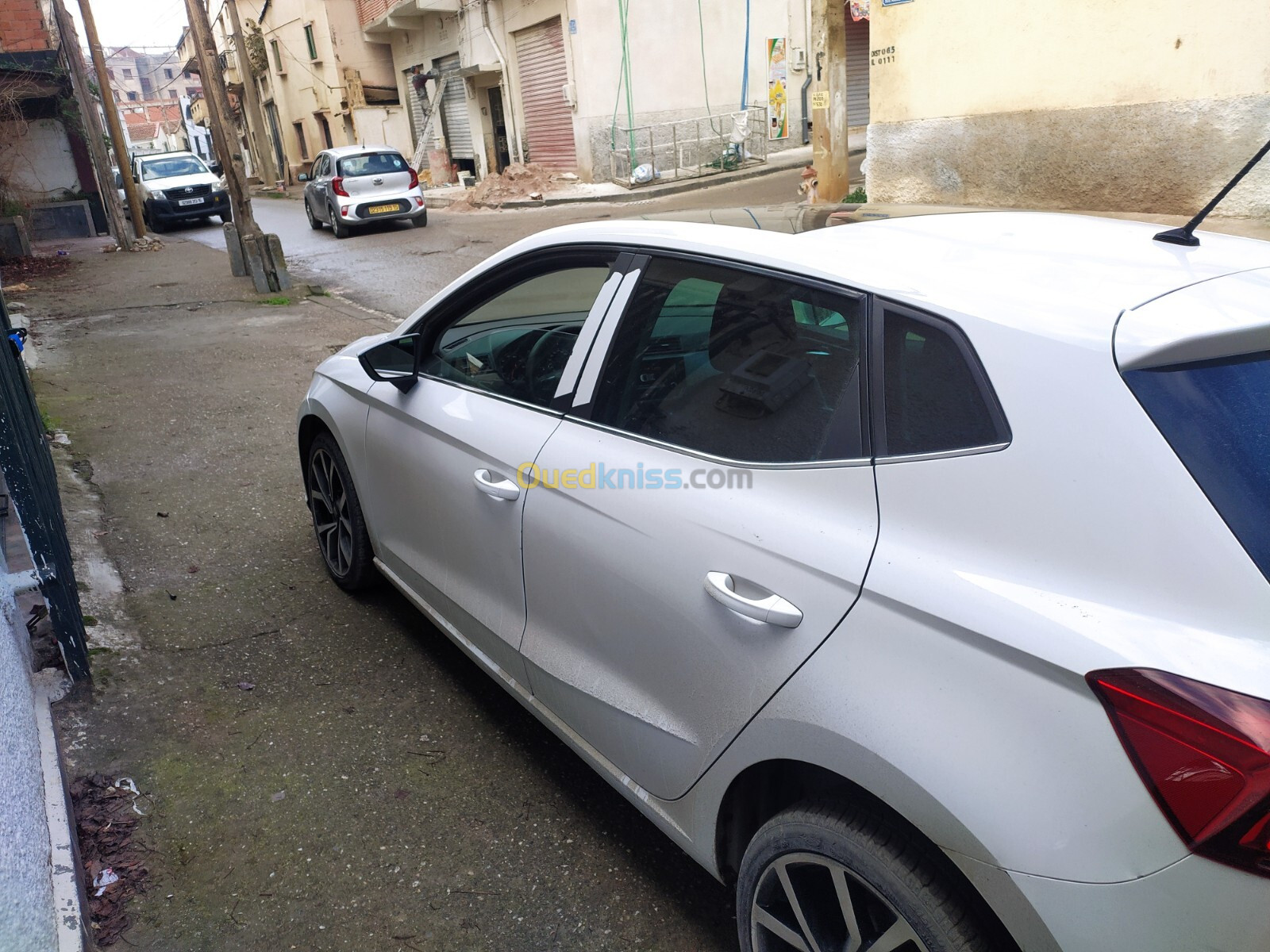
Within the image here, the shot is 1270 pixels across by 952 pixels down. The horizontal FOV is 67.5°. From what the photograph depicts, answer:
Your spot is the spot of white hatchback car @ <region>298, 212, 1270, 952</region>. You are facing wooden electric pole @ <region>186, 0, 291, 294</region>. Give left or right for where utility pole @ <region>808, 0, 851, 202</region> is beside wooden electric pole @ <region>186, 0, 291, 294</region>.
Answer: right

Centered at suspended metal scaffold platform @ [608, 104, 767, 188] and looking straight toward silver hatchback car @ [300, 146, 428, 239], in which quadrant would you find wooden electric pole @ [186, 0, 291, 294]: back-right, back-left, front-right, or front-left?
front-left

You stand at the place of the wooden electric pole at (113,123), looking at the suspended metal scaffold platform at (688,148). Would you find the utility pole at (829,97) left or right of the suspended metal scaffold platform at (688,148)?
right

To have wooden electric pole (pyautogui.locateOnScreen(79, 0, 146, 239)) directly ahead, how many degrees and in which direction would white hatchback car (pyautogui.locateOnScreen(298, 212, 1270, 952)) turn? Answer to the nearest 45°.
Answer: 0° — it already faces it

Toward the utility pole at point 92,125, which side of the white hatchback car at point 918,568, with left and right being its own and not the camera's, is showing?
front

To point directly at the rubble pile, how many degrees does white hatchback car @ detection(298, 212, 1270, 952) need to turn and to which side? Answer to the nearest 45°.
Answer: approximately 45° to its right

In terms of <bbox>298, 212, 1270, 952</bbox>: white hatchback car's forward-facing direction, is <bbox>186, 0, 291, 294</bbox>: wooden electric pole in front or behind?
in front

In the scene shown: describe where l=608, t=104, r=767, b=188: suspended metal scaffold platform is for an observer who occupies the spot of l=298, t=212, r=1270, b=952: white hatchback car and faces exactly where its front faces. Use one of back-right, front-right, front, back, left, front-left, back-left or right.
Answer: front-right

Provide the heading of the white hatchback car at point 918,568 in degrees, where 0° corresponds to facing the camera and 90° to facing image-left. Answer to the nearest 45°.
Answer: approximately 135°

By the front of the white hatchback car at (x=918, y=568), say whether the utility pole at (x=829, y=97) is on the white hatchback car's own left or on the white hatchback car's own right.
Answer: on the white hatchback car's own right

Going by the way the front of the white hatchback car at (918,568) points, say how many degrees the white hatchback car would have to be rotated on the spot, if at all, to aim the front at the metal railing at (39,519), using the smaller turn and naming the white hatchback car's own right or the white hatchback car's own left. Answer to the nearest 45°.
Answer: approximately 45° to the white hatchback car's own left

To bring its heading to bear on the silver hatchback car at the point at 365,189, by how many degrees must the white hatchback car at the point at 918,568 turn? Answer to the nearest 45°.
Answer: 0° — it already faces it

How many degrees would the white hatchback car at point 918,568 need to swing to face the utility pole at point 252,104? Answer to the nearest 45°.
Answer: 0° — it already faces it

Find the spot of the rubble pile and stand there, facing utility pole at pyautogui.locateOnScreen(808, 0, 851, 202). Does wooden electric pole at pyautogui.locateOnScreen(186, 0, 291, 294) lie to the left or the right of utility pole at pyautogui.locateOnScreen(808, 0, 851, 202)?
right
